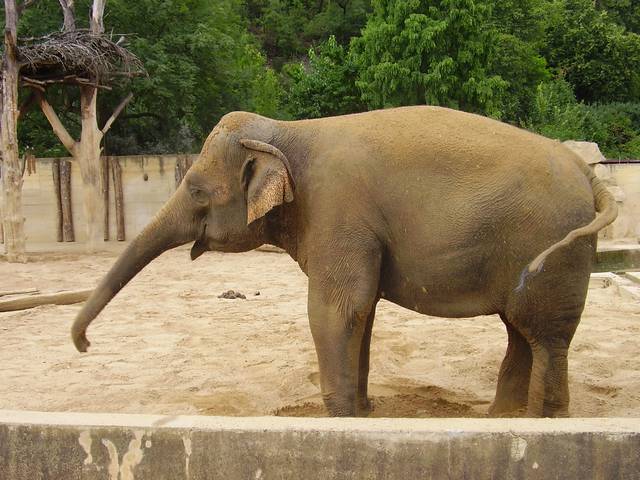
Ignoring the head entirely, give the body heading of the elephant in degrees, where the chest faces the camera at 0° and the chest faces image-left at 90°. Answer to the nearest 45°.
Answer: approximately 90°

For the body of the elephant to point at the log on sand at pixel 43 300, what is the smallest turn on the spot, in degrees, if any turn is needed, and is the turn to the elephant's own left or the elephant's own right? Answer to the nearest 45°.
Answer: approximately 45° to the elephant's own right

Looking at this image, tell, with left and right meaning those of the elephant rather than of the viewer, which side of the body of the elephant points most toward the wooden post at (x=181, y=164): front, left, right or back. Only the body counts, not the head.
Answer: right

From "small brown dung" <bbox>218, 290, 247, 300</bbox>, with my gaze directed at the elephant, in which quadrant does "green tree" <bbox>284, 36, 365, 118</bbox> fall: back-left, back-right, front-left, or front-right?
back-left

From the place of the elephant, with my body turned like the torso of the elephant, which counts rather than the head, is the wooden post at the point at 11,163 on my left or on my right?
on my right

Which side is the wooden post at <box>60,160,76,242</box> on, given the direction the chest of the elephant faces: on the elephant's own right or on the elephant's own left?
on the elephant's own right

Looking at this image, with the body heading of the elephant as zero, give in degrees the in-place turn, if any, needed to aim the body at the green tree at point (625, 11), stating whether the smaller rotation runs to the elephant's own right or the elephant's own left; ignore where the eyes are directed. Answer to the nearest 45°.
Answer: approximately 90° to the elephant's own right

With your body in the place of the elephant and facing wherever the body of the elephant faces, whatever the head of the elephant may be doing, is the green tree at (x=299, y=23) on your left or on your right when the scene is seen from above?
on your right

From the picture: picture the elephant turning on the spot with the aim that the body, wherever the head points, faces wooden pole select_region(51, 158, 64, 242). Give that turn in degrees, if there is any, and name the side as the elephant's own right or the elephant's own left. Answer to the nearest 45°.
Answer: approximately 45° to the elephant's own right
